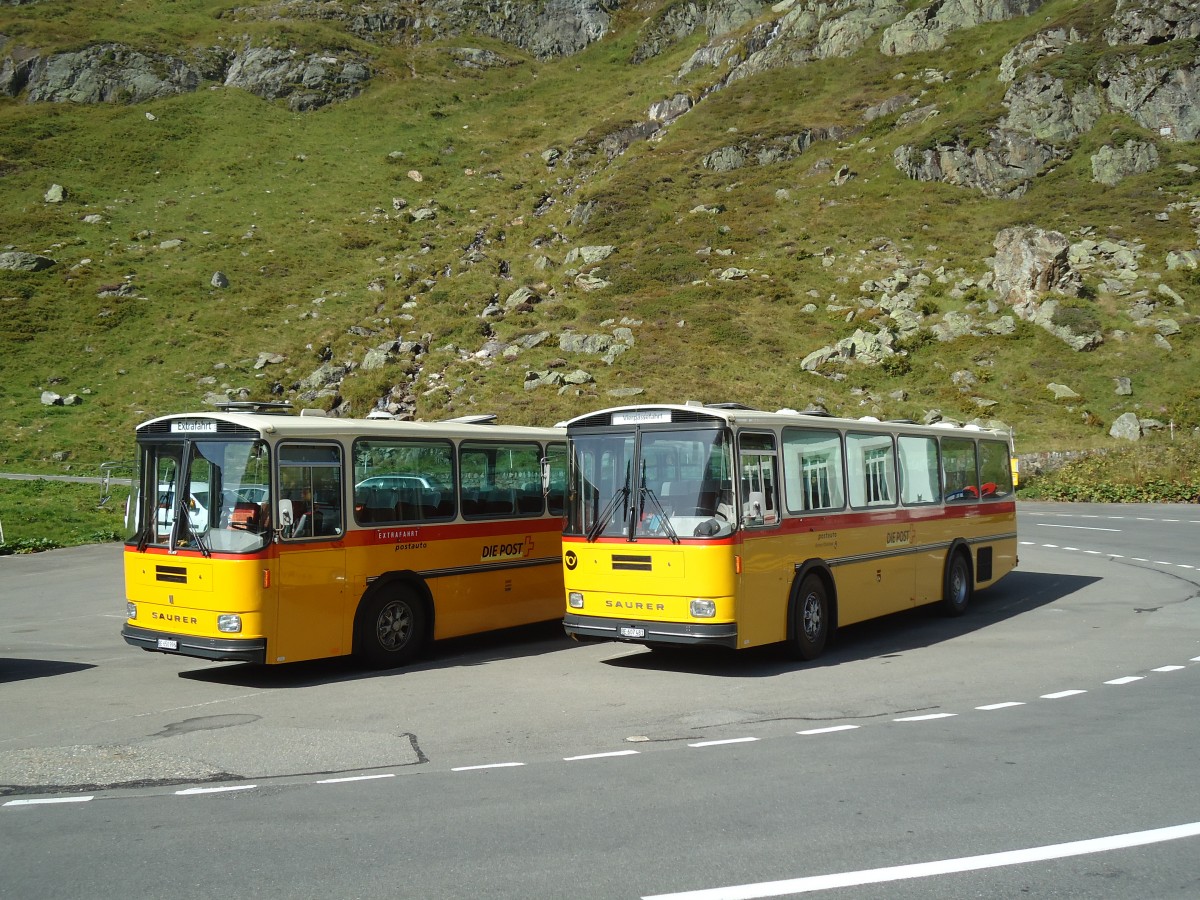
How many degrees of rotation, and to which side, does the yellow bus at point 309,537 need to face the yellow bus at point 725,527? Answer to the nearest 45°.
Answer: approximately 135° to its left

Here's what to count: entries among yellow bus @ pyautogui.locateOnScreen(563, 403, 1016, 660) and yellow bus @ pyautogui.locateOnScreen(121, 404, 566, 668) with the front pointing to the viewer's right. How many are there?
0

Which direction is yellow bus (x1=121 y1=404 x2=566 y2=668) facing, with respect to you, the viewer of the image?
facing the viewer and to the left of the viewer

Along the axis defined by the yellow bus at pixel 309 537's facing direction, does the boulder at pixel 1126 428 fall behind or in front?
behind

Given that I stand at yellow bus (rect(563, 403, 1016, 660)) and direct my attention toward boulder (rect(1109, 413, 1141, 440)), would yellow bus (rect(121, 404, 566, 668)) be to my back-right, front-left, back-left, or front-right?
back-left

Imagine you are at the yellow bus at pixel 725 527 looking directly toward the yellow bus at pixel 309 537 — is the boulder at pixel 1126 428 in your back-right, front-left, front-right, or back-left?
back-right

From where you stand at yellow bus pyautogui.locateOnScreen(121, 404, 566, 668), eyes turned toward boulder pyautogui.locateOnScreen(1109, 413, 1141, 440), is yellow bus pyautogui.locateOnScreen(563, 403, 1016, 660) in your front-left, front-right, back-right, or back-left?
front-right

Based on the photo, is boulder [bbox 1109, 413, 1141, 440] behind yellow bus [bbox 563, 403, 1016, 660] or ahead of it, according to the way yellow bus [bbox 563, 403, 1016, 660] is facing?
behind
